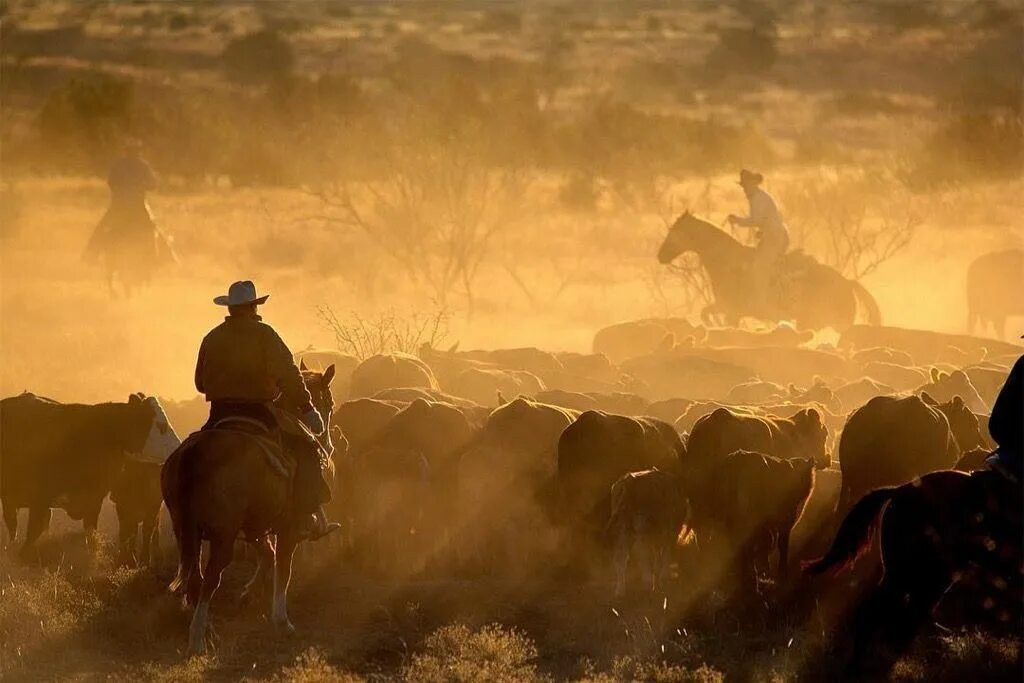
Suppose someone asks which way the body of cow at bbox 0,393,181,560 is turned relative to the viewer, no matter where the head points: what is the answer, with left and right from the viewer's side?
facing to the right of the viewer

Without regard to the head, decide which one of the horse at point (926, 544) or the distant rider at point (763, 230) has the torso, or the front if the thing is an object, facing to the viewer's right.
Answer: the horse

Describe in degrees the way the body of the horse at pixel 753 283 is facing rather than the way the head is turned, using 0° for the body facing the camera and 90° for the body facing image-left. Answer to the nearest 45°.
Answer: approximately 90°

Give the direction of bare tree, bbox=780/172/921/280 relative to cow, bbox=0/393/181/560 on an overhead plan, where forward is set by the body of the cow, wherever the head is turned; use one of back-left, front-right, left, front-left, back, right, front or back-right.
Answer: front-left

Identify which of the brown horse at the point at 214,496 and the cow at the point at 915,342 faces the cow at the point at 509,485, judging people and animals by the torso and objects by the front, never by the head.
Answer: the brown horse

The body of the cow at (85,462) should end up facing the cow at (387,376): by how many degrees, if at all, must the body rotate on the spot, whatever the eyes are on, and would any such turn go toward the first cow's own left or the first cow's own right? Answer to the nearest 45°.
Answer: approximately 45° to the first cow's own left

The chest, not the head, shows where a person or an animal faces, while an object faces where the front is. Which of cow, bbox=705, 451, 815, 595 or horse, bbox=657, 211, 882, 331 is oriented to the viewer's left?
the horse

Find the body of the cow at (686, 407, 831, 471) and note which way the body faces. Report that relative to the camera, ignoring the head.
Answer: to the viewer's right

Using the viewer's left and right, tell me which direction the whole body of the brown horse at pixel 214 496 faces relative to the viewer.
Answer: facing away from the viewer and to the right of the viewer

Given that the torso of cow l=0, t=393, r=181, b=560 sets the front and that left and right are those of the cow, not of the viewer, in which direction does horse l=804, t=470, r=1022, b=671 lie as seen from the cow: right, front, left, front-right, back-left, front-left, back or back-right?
front-right
